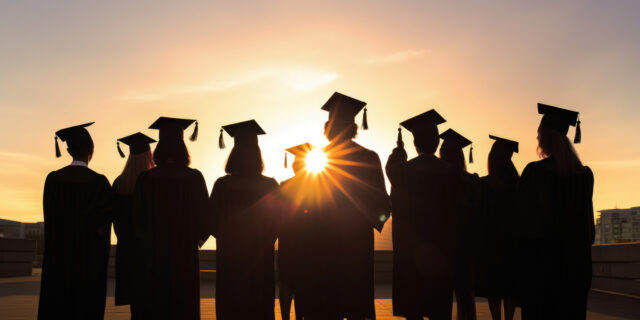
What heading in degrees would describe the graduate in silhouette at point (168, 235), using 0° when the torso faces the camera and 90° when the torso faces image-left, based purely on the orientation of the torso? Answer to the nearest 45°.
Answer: approximately 180°

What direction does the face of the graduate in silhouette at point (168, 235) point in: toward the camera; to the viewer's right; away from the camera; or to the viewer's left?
away from the camera

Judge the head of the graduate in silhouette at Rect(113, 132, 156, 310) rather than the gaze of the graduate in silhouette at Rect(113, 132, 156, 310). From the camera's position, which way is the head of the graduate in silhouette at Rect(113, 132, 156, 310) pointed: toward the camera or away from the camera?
away from the camera

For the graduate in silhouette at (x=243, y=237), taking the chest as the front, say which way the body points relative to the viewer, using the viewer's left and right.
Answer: facing away from the viewer

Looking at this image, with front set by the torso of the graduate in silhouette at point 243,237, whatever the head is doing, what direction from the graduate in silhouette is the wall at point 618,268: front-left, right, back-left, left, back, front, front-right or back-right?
front-right

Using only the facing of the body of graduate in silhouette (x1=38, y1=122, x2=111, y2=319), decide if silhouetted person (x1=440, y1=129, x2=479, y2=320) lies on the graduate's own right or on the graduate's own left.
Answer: on the graduate's own right

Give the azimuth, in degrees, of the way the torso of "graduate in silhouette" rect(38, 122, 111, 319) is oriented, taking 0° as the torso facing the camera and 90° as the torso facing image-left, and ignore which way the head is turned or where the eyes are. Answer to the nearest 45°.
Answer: approximately 180°

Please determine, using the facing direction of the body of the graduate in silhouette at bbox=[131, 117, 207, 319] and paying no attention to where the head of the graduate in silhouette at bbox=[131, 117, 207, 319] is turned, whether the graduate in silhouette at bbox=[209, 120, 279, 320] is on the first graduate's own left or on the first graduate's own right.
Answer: on the first graduate's own right

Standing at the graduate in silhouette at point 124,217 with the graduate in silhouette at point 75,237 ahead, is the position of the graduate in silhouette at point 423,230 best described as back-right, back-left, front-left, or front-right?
back-left

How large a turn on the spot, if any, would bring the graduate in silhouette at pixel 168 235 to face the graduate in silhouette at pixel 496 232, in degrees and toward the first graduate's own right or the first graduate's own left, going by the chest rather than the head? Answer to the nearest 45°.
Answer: approximately 90° to the first graduate's own right

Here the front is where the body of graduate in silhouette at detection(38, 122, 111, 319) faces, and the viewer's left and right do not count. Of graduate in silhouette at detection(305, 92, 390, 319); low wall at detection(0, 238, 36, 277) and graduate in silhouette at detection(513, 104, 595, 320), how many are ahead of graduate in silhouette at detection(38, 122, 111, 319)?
1

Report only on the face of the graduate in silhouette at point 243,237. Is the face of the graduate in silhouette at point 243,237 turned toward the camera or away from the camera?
away from the camera

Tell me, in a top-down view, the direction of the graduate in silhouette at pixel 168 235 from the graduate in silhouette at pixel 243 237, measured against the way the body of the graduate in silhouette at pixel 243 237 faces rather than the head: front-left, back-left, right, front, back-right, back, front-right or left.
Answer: left
